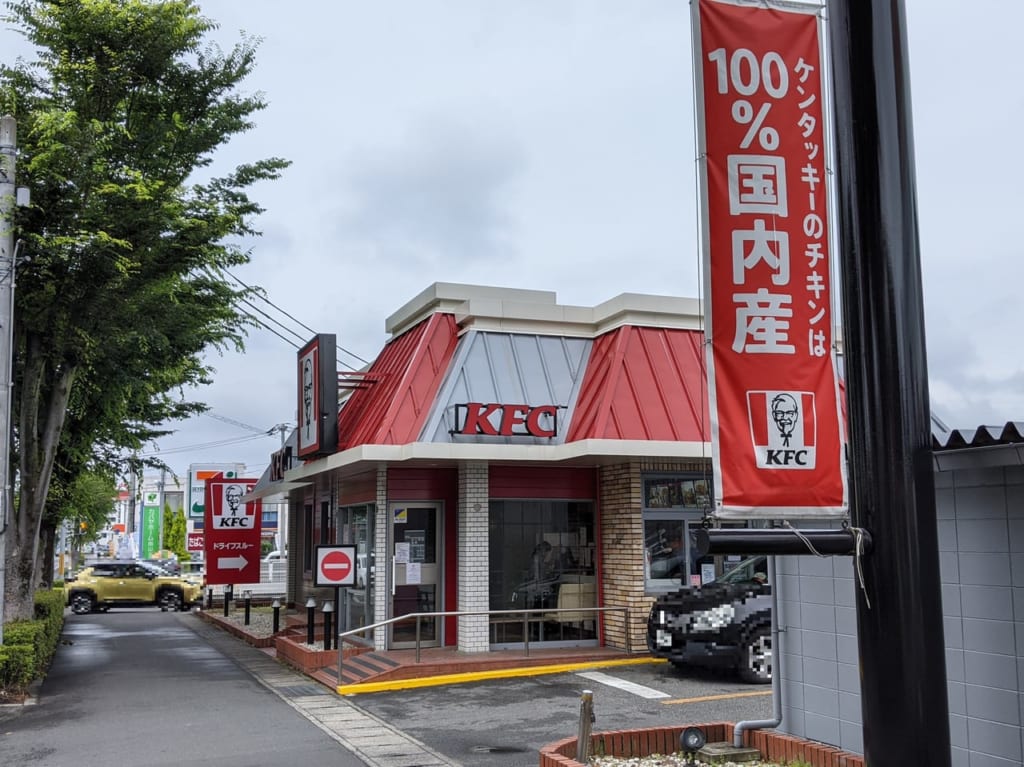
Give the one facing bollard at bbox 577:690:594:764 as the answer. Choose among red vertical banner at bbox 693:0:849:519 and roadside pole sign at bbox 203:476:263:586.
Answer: the roadside pole sign

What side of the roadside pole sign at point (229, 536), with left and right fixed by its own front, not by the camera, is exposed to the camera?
front

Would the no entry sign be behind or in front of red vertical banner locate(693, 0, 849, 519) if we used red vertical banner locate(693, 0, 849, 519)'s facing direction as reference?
behind

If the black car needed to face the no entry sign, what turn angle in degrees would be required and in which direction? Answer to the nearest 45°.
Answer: approximately 45° to its right

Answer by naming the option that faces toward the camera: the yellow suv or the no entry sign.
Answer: the no entry sign

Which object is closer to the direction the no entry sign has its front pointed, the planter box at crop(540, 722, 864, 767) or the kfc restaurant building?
the planter box

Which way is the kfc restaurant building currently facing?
toward the camera

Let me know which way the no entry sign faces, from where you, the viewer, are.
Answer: facing the viewer

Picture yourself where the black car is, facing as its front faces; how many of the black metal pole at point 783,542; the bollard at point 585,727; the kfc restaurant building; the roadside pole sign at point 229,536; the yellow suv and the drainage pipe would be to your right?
3

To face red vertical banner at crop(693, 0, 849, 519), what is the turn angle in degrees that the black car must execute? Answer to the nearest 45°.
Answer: approximately 45° to its left

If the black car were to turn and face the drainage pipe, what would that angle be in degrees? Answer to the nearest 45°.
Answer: approximately 45° to its left

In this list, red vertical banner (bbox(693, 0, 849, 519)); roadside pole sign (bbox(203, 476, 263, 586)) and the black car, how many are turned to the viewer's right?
0

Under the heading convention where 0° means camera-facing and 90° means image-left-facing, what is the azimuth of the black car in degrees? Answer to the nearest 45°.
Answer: approximately 45°

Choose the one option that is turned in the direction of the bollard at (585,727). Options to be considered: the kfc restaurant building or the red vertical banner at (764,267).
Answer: the kfc restaurant building
